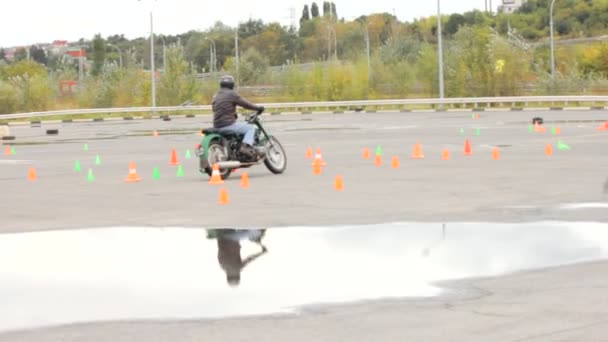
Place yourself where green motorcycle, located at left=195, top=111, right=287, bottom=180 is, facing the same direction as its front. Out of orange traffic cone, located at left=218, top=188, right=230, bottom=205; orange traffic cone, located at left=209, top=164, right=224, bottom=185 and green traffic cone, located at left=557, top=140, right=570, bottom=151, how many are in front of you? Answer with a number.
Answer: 1

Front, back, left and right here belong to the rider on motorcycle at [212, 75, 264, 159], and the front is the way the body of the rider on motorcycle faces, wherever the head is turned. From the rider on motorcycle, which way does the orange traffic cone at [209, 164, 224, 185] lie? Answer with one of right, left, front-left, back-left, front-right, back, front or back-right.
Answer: back-right

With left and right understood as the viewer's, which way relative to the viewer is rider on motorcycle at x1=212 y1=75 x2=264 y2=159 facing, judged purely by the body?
facing away from the viewer and to the right of the viewer

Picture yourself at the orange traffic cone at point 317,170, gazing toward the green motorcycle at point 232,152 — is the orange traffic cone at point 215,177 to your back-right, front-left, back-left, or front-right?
front-left

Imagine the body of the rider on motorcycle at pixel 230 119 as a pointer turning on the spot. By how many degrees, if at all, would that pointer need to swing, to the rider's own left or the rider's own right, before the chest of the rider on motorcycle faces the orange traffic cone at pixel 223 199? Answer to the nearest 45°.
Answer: approximately 135° to the rider's own right

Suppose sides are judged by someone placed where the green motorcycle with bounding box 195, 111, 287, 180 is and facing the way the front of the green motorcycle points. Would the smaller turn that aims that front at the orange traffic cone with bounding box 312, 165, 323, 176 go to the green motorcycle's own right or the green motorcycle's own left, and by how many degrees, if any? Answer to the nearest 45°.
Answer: approximately 45° to the green motorcycle's own right

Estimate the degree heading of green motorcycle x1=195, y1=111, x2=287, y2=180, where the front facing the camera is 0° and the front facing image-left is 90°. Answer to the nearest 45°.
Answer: approximately 225°

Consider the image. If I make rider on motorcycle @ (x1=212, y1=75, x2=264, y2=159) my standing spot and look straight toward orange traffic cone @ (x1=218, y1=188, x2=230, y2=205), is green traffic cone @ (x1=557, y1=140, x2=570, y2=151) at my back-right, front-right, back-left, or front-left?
back-left

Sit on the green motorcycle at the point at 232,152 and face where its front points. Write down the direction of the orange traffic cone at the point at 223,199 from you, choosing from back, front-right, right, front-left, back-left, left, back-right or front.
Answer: back-right

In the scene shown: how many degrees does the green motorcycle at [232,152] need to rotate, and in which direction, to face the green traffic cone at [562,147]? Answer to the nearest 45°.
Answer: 0° — it already faces it

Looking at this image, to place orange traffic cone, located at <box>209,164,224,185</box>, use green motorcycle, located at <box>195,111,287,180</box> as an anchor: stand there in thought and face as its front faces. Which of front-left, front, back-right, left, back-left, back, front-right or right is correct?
back-right

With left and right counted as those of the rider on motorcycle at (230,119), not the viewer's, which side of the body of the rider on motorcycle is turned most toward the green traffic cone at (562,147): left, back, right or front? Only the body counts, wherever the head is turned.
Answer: front

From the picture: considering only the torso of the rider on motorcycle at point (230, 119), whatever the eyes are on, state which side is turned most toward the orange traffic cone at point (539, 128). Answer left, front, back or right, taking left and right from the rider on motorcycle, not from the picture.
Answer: front
